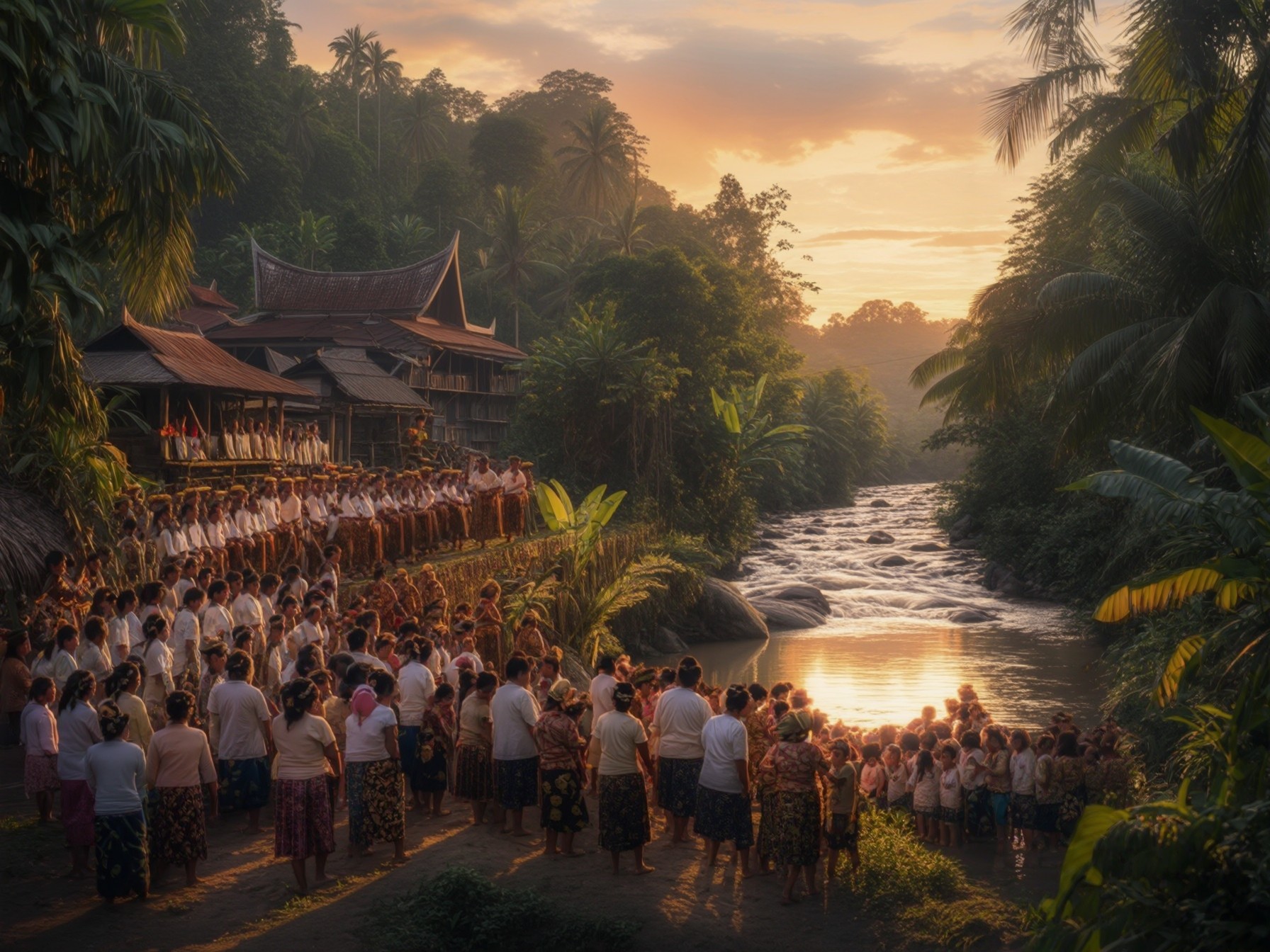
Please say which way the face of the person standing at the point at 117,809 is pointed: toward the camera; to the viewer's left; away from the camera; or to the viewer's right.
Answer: away from the camera

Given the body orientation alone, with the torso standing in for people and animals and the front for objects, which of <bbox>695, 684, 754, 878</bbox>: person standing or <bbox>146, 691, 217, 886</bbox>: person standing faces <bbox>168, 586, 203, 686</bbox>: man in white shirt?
<bbox>146, 691, 217, 886</bbox>: person standing

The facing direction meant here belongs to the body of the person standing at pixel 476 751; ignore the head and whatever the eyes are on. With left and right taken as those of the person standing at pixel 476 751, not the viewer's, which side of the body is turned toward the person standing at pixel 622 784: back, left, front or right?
right

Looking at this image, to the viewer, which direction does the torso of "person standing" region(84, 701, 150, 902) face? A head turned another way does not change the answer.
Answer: away from the camera

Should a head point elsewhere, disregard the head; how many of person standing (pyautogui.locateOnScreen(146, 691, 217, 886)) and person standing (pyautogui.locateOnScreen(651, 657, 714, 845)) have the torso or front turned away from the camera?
2

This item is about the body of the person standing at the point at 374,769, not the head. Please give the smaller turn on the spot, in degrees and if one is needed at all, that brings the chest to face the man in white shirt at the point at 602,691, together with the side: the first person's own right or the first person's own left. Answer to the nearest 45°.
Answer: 0° — they already face them

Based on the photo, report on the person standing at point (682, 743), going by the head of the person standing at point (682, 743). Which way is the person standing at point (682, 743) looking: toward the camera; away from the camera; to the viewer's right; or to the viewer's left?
away from the camera

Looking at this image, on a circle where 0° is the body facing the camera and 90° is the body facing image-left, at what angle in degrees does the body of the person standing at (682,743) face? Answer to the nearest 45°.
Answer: approximately 180°

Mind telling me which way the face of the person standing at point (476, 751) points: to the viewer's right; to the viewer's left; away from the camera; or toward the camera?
away from the camera

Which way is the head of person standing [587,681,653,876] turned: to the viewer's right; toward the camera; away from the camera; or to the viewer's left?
away from the camera
